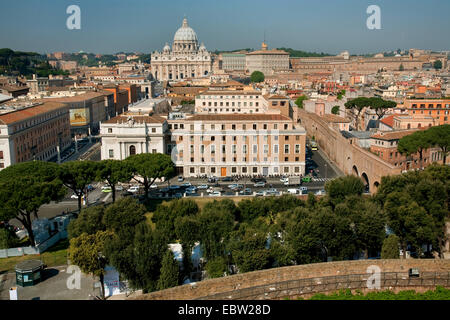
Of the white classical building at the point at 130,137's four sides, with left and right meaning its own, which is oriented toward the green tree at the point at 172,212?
front

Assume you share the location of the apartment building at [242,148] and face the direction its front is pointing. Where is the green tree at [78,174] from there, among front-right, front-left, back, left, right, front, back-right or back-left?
front-right

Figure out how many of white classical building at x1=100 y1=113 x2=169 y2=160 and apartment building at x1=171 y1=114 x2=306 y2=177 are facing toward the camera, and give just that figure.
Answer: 2

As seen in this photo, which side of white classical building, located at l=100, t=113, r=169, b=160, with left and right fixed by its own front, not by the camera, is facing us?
front

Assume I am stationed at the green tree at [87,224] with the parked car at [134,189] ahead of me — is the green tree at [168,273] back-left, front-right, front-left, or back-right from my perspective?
back-right

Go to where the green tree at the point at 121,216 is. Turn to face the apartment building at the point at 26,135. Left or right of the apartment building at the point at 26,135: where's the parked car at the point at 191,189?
right

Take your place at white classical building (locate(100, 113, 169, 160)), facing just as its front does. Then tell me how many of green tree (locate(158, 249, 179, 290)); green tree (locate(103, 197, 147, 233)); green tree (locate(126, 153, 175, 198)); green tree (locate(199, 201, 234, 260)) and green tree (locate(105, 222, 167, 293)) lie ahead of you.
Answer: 5

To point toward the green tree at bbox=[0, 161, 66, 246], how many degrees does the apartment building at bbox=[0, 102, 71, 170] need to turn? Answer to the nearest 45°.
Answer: approximately 45° to its right

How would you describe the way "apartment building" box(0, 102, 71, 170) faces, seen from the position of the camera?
facing the viewer and to the right of the viewer

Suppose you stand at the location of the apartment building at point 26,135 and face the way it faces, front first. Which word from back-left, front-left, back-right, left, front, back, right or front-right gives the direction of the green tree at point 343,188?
front

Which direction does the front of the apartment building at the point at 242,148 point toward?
toward the camera

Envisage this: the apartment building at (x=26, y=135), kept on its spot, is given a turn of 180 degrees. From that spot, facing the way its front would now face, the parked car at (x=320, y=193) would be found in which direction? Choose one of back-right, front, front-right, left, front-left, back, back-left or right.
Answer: back

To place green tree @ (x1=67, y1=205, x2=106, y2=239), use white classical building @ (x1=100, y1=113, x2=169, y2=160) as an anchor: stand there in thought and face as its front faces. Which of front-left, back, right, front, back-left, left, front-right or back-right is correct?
front

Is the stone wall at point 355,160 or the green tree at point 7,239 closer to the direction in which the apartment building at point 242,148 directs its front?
the green tree

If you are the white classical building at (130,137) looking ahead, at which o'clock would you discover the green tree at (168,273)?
The green tree is roughly at 12 o'clock from the white classical building.
